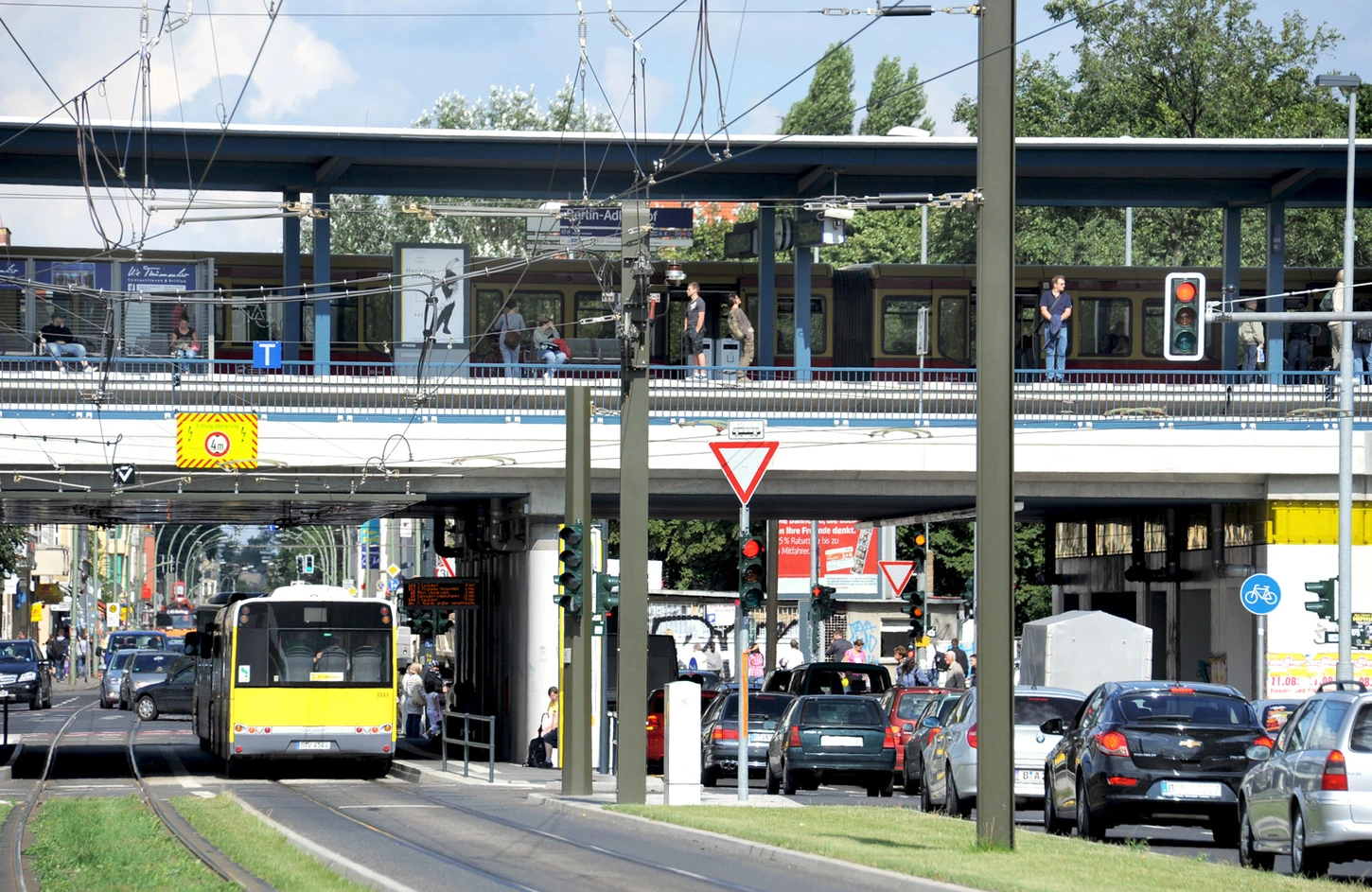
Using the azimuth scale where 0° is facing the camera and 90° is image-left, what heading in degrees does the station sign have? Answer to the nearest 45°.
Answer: approximately 0°

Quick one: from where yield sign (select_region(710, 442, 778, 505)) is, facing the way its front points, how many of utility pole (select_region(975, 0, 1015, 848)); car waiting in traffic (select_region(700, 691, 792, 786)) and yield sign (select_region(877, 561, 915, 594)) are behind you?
2

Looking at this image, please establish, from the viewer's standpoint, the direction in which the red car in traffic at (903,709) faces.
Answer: facing away from the viewer

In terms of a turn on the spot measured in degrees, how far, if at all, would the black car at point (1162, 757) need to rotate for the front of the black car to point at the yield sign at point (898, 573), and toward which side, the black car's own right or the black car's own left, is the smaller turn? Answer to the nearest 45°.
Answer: approximately 45° to the black car's own right

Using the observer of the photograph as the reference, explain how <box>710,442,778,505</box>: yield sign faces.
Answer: facing the viewer

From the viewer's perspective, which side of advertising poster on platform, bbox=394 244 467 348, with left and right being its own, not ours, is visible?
front

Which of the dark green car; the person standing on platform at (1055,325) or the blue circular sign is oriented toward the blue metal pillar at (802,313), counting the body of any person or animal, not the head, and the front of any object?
the dark green car

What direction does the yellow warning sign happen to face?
toward the camera

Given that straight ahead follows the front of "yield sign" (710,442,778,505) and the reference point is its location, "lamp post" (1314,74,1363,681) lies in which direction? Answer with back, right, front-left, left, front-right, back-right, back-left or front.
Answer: back-left

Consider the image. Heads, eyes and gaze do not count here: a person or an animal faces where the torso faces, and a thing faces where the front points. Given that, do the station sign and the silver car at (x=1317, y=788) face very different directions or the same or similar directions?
very different directions

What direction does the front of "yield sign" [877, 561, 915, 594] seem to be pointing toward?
toward the camera

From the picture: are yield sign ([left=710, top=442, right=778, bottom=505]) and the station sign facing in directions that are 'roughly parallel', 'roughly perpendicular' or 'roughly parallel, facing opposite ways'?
roughly parallel

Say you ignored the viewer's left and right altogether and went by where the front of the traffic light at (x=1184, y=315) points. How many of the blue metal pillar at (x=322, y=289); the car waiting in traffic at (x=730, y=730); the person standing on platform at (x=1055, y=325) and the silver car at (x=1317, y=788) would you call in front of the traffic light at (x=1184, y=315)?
1

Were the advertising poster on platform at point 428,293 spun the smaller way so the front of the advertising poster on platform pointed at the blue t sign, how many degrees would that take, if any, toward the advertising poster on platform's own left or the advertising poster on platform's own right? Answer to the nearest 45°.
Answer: approximately 45° to the advertising poster on platform's own right
